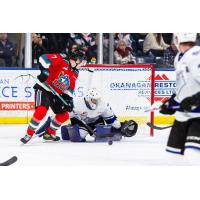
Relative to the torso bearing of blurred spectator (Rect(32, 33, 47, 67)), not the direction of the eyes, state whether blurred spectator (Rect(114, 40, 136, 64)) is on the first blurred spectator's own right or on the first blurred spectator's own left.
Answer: on the first blurred spectator's own left

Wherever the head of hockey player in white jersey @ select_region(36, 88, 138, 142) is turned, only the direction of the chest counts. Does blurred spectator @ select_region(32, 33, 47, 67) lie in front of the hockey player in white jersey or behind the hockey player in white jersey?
behind

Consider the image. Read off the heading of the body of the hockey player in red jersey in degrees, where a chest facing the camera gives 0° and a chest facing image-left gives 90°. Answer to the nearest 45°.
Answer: approximately 315°

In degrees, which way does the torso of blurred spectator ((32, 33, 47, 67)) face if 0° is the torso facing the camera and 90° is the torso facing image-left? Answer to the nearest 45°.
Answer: approximately 0°

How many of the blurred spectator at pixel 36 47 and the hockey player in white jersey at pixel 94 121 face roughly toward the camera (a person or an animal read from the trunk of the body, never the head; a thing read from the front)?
2

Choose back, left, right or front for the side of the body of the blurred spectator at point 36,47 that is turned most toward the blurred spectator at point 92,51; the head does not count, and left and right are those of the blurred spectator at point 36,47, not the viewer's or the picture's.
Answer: left

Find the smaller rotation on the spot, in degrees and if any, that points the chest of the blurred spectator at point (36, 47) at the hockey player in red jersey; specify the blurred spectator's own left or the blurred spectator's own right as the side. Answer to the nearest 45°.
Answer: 0° — they already face them

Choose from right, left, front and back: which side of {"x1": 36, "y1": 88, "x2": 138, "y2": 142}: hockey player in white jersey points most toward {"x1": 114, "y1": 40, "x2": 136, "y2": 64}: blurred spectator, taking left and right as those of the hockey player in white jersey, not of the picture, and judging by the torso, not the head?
back

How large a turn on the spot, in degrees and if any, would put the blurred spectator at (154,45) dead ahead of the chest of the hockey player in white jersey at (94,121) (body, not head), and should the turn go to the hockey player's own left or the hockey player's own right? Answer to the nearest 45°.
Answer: approximately 180°
